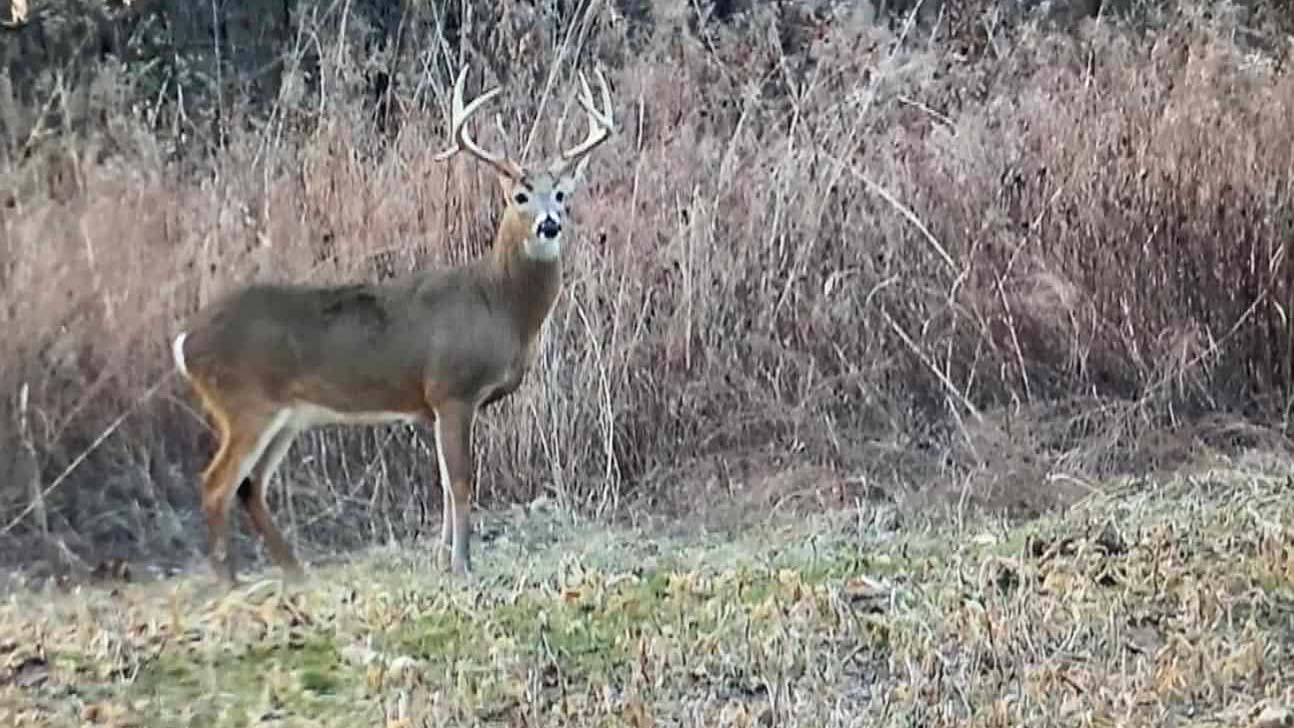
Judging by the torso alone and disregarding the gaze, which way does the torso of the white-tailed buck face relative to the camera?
to the viewer's right

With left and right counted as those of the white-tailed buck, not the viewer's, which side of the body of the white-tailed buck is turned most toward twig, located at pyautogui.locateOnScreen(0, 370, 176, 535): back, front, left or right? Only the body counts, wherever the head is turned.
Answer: back
